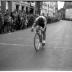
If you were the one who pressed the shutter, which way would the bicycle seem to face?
facing the viewer and to the left of the viewer
